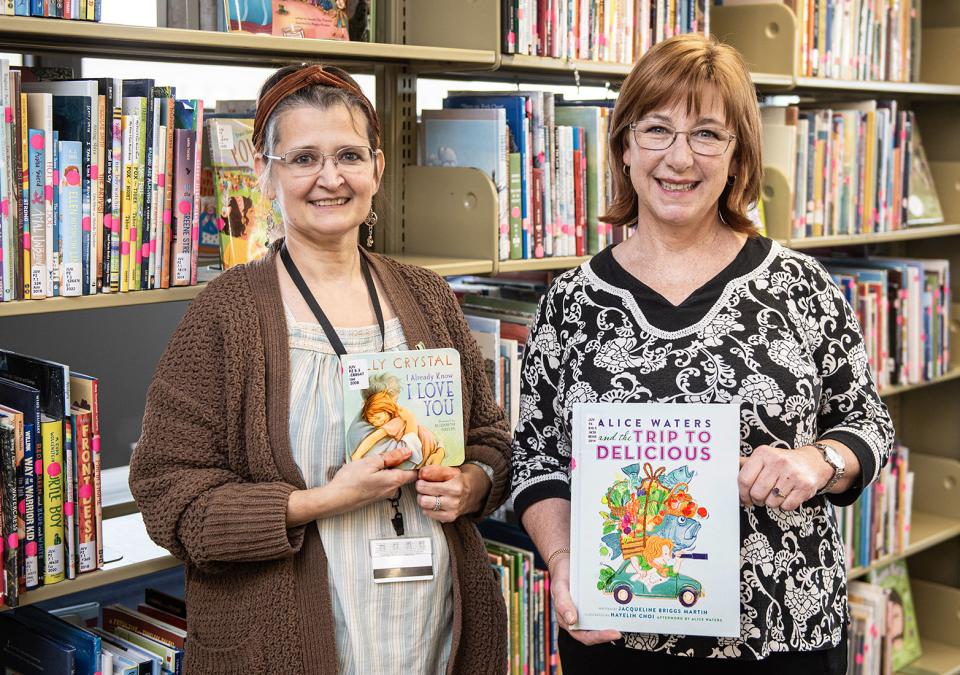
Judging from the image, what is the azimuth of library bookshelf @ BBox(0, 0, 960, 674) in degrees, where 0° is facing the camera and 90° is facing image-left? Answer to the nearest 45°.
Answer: approximately 315°

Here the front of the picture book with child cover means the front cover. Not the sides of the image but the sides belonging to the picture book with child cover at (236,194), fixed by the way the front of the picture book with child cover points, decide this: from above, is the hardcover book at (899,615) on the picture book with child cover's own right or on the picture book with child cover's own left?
on the picture book with child cover's own left

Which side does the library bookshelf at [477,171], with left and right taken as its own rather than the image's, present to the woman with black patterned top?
front

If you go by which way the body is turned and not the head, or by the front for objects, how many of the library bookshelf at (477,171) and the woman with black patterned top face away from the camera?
0

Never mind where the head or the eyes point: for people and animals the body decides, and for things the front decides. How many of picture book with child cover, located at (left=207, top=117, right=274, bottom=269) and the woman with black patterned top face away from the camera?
0

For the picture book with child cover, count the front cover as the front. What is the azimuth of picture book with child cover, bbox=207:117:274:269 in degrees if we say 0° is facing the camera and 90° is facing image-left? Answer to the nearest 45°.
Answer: approximately 315°
